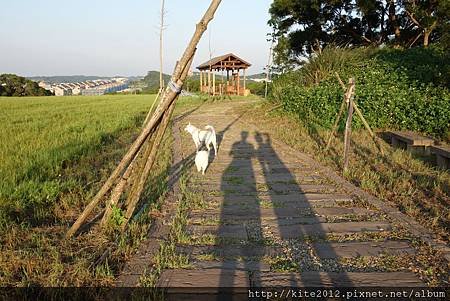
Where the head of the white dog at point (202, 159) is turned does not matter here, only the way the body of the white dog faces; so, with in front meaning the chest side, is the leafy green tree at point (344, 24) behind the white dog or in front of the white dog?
in front

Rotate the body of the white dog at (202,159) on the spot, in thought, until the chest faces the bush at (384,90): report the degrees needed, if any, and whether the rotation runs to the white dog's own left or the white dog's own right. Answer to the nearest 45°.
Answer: approximately 45° to the white dog's own right

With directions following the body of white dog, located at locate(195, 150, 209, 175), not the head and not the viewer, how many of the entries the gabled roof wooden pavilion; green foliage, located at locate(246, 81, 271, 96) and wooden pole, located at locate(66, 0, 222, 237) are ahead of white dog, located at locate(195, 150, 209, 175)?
2

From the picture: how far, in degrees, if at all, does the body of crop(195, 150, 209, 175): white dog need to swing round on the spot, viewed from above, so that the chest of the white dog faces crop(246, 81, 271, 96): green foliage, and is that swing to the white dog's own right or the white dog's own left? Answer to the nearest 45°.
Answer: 0° — it already faces it

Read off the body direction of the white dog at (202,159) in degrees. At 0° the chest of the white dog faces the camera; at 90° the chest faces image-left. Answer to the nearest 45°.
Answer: approximately 180°

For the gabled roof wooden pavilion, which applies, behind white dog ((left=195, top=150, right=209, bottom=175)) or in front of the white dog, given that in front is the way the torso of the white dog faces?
in front
